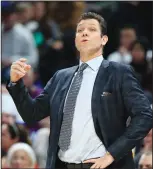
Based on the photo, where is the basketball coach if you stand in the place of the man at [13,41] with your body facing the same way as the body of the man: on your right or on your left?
on your left

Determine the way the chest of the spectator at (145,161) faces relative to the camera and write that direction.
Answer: toward the camera

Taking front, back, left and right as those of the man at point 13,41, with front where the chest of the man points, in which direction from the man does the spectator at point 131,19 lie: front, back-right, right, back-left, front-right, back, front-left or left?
back-left

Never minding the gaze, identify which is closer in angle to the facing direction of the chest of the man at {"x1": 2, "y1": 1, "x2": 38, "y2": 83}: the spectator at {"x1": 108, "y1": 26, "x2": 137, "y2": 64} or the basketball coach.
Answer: the basketball coach

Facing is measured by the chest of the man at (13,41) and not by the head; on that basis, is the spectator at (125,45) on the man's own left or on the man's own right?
on the man's own left

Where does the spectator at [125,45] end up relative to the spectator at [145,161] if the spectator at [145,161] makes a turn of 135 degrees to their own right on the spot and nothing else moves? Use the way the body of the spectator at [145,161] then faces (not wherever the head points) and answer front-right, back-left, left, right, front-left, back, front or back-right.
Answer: front-right

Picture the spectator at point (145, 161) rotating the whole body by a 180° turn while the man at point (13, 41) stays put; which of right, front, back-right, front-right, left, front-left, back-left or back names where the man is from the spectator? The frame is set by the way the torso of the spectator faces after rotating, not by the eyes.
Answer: front-left

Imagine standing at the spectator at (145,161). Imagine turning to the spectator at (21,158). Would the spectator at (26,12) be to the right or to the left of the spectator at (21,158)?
right

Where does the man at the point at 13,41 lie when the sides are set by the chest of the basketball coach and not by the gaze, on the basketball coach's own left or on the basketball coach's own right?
on the basketball coach's own right

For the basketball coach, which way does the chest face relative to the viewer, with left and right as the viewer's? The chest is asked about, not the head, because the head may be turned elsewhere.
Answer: facing the viewer and to the left of the viewer

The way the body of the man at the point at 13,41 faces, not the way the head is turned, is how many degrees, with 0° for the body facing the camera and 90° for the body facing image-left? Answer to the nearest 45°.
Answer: approximately 45°
